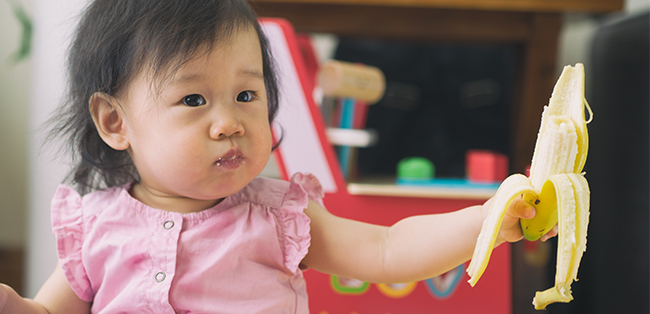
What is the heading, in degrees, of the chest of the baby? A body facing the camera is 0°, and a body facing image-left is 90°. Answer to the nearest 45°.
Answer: approximately 0°

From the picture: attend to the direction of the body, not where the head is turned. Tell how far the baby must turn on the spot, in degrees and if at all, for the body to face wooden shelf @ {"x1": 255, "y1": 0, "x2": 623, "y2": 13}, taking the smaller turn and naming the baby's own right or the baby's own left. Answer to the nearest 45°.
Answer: approximately 135° to the baby's own left
